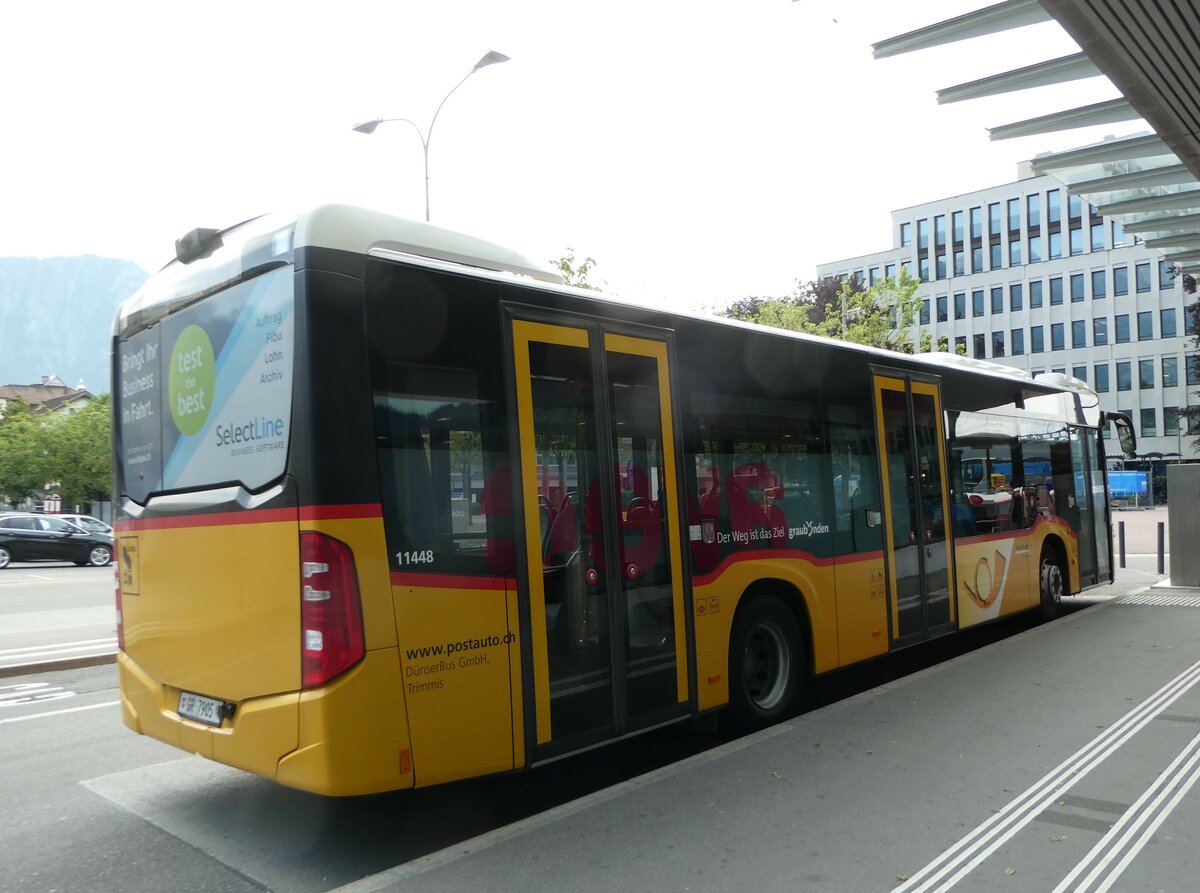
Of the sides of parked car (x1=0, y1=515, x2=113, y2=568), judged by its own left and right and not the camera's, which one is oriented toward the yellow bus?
right

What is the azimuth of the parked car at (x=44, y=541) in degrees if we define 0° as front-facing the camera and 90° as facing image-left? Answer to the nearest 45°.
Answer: approximately 270°

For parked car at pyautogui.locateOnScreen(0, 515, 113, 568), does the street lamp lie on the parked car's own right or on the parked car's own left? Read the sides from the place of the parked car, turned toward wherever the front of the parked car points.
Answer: on the parked car's own right

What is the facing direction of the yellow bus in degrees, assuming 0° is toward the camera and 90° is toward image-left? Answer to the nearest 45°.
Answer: approximately 225°

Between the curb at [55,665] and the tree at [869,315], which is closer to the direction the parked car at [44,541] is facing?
the tree

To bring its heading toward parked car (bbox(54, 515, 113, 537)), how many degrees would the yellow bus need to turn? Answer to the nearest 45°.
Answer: approximately 90° to its left

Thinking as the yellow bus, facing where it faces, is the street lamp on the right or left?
on its left

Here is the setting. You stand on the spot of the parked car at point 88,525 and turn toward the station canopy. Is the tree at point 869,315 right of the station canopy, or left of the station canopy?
left

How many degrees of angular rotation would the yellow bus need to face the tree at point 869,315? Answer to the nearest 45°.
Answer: approximately 45° to its left

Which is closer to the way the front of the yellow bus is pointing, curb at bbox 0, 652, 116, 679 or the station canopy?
the station canopy

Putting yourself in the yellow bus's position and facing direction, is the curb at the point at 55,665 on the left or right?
on its left
